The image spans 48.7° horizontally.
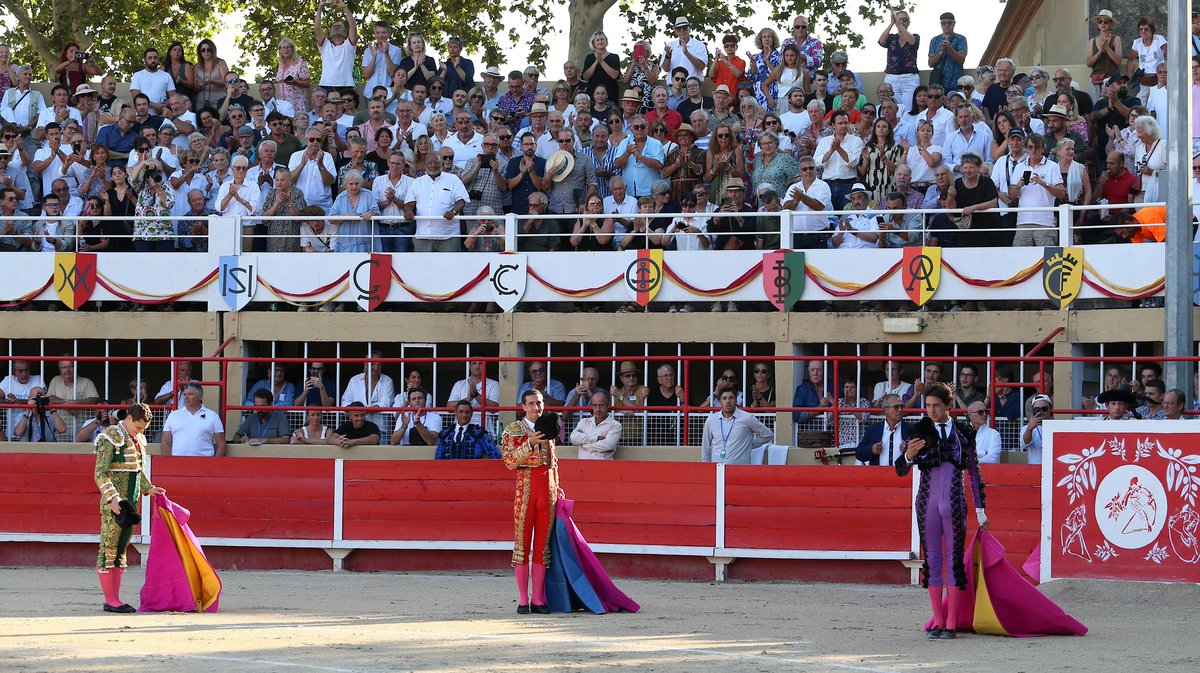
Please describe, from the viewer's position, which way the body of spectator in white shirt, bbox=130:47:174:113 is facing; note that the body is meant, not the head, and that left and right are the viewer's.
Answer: facing the viewer

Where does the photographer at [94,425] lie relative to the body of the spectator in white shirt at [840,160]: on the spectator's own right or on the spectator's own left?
on the spectator's own right

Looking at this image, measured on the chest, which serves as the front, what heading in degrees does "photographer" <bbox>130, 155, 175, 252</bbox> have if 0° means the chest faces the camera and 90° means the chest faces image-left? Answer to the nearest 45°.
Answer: approximately 0°

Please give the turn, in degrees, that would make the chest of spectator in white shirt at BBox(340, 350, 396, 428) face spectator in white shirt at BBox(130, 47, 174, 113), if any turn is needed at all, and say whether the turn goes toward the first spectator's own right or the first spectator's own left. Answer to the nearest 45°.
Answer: approximately 135° to the first spectator's own right

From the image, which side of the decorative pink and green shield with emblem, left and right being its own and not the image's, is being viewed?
front
